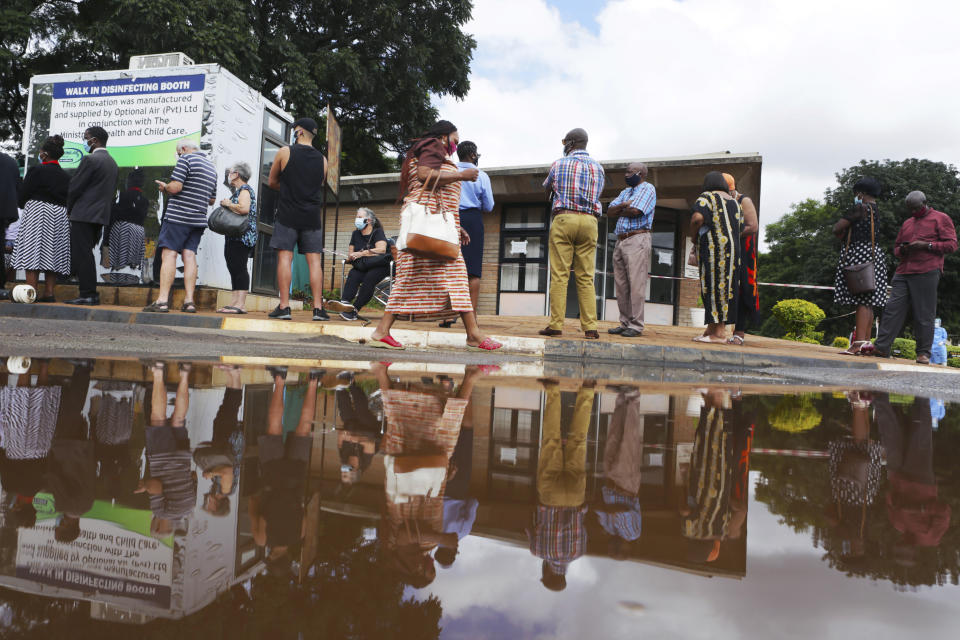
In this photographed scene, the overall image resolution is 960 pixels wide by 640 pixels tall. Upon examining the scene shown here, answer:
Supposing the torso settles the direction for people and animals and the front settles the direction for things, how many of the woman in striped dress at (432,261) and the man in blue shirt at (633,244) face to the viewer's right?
1

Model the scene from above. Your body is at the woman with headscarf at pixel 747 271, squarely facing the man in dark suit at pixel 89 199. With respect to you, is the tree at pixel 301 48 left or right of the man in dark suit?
right

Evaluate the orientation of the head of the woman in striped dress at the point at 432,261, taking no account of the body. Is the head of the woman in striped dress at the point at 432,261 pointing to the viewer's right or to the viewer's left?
to the viewer's right

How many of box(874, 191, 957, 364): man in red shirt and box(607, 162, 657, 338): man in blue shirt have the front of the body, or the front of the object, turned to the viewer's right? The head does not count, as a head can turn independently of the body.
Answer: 0

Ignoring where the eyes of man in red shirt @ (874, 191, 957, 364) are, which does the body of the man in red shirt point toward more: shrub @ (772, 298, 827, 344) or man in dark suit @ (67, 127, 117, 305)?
the man in dark suit

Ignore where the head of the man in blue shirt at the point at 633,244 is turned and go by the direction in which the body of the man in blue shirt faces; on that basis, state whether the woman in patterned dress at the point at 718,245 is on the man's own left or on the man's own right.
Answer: on the man's own left

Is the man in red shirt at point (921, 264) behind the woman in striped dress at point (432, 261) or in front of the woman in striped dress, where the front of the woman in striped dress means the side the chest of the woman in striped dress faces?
in front

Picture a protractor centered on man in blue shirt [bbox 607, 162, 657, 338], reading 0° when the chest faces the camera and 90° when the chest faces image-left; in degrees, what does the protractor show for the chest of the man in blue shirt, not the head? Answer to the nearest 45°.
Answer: approximately 45°

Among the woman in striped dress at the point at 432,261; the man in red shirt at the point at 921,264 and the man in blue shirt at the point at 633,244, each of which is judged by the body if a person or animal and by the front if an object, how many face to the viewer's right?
1

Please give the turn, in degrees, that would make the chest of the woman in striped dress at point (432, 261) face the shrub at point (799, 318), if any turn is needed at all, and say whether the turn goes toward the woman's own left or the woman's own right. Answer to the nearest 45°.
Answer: approximately 45° to the woman's own left

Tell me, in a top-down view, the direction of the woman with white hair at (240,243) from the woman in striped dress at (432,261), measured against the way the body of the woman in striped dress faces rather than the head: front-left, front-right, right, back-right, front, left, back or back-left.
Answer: back-left

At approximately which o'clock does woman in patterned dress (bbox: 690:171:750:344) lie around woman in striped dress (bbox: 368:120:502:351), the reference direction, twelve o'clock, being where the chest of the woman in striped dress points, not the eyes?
The woman in patterned dress is roughly at 11 o'clock from the woman in striped dress.

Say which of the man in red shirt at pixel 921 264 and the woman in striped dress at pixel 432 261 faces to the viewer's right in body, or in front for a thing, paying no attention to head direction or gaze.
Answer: the woman in striped dress

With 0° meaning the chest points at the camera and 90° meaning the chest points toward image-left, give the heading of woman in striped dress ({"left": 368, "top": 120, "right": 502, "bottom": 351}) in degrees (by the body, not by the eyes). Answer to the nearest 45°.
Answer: approximately 270°

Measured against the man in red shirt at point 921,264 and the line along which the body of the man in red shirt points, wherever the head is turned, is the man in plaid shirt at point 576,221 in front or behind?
in front

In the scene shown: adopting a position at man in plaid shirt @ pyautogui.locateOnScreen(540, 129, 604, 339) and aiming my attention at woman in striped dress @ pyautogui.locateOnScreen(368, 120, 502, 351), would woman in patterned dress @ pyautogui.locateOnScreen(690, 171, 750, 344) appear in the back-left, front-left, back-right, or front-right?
back-left
